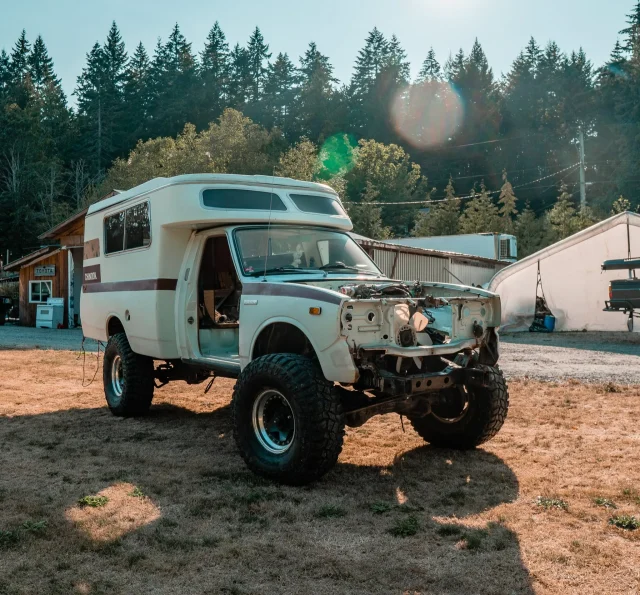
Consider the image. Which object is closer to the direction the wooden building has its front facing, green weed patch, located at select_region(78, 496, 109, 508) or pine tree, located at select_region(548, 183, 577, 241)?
the green weed patch

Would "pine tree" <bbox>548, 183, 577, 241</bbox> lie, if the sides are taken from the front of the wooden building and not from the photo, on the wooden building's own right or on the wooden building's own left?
on the wooden building's own left

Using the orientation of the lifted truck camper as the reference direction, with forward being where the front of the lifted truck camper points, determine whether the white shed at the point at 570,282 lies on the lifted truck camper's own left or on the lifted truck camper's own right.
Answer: on the lifted truck camper's own left

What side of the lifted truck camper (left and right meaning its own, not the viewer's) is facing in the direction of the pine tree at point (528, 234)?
left

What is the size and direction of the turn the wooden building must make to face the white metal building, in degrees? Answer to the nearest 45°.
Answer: approximately 45° to its left

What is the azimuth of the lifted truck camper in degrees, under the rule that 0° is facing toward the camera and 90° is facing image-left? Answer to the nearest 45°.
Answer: approximately 315°

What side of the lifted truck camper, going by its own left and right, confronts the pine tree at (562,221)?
left

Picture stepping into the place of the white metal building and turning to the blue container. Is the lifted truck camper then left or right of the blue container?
right

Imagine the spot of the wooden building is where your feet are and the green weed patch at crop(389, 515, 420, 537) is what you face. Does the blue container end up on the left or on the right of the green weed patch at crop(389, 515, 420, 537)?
left

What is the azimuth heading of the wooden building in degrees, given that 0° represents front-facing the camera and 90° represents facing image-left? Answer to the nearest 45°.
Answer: approximately 0°

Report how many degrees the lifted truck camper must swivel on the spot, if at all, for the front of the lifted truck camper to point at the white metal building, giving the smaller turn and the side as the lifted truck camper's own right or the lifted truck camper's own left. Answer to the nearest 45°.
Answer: approximately 135° to the lifted truck camper's own left
